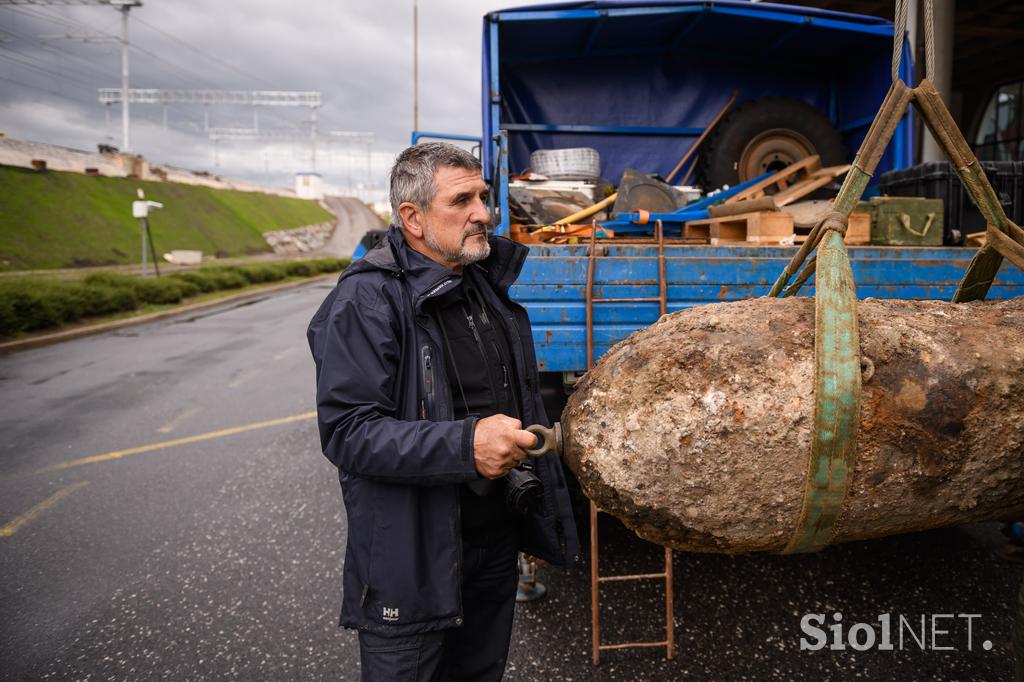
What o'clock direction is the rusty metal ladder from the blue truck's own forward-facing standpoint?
The rusty metal ladder is roughly at 6 o'clock from the blue truck.

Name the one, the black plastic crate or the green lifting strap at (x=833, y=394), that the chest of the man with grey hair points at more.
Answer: the green lifting strap

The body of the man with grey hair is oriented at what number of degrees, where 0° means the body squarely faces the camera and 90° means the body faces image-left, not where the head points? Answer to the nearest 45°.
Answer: approximately 315°

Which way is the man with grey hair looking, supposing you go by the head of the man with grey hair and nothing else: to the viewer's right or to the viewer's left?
to the viewer's right

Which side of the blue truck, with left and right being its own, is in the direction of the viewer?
back

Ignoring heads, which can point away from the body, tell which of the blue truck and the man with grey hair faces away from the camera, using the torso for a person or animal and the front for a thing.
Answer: the blue truck

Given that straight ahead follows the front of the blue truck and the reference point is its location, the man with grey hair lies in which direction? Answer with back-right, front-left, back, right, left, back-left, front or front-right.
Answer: back

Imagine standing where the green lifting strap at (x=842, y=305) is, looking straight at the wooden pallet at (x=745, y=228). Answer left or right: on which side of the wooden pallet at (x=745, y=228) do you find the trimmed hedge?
left
